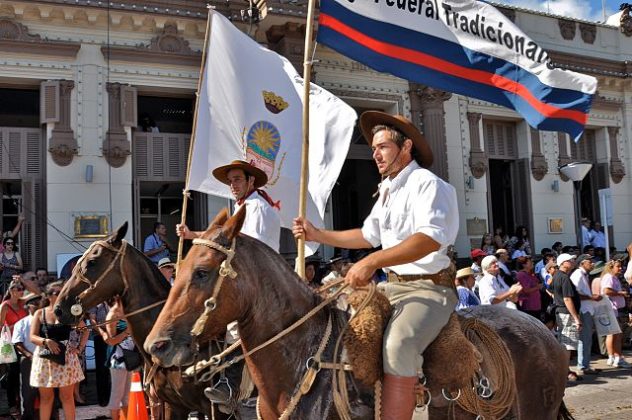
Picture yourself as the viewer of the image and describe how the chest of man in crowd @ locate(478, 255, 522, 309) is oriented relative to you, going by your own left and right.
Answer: facing the viewer and to the right of the viewer

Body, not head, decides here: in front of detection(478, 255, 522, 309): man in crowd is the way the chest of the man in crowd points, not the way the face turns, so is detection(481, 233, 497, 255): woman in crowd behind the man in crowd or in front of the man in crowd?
behind

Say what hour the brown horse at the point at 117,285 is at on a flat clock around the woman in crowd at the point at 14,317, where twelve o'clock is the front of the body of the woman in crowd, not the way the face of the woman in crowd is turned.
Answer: The brown horse is roughly at 1 o'clock from the woman in crowd.

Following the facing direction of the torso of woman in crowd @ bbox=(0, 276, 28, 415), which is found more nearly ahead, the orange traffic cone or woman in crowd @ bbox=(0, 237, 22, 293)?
the orange traffic cone

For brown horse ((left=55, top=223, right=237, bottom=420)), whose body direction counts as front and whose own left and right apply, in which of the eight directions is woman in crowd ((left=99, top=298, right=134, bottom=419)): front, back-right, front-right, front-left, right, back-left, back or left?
right

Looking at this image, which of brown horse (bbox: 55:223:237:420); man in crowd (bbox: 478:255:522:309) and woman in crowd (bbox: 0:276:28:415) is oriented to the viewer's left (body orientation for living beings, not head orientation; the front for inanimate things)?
the brown horse

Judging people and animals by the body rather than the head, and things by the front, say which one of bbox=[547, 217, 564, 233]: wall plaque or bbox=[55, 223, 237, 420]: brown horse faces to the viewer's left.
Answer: the brown horse

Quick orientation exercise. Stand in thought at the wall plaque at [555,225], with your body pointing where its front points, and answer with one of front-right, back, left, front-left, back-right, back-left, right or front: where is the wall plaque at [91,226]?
front-right

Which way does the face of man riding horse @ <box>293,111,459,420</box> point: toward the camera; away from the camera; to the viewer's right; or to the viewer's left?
to the viewer's left

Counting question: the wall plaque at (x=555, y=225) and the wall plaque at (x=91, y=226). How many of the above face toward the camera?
2

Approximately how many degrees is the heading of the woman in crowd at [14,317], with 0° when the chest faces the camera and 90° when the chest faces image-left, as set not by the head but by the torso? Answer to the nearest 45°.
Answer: approximately 315°

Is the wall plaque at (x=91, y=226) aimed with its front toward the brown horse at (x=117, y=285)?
yes

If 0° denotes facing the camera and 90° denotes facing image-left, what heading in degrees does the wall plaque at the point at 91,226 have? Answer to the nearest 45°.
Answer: approximately 0°

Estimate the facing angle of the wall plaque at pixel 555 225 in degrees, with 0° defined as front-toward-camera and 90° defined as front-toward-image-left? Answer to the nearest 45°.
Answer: approximately 0°

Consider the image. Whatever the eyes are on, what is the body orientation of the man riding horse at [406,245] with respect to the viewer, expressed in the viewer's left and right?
facing the viewer and to the left of the viewer
